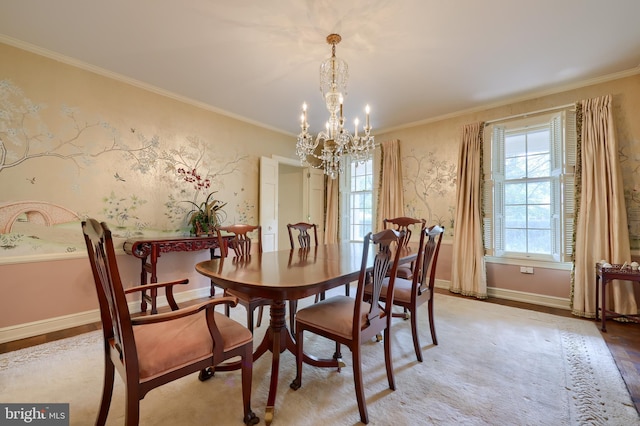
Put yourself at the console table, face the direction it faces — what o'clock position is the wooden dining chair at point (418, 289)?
The wooden dining chair is roughly at 12 o'clock from the console table.

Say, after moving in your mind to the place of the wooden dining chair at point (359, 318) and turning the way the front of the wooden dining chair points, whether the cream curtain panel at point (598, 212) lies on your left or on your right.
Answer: on your right

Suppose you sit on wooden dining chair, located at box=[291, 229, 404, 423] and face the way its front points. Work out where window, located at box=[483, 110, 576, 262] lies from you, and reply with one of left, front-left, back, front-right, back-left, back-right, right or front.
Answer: right

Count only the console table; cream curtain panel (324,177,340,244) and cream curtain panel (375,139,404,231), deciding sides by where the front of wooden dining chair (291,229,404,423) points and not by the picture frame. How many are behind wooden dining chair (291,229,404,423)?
0

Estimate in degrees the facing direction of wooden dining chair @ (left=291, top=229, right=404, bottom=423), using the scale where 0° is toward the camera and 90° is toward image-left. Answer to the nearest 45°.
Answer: approximately 135°

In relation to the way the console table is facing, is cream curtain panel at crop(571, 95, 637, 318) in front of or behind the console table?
in front

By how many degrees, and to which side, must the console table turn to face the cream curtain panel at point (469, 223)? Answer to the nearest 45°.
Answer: approximately 45° to its left

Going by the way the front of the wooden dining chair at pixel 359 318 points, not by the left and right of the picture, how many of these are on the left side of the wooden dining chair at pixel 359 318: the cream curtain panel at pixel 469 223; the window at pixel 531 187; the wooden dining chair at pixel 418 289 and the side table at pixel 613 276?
0

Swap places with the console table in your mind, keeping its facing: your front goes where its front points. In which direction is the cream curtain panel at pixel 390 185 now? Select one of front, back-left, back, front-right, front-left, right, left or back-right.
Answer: front-left

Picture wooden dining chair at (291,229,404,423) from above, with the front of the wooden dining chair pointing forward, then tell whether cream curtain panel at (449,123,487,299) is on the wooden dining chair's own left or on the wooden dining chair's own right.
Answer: on the wooden dining chair's own right

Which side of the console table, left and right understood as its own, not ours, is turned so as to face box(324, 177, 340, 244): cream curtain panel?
left

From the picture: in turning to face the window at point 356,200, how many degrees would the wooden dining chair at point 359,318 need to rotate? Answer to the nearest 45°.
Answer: approximately 45° to its right

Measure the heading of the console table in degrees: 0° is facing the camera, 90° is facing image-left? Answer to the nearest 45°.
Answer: approximately 315°

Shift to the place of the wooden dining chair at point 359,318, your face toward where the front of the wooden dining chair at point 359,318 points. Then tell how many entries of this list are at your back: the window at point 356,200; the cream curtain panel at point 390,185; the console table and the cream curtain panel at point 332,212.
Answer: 0

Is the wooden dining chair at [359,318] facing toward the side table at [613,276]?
no

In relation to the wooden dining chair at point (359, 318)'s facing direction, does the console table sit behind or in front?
in front

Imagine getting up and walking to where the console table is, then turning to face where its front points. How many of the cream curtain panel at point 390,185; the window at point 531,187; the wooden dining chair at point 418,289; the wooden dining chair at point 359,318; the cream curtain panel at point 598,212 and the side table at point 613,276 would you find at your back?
0

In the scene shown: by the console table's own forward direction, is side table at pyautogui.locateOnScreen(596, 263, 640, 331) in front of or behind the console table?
in front
